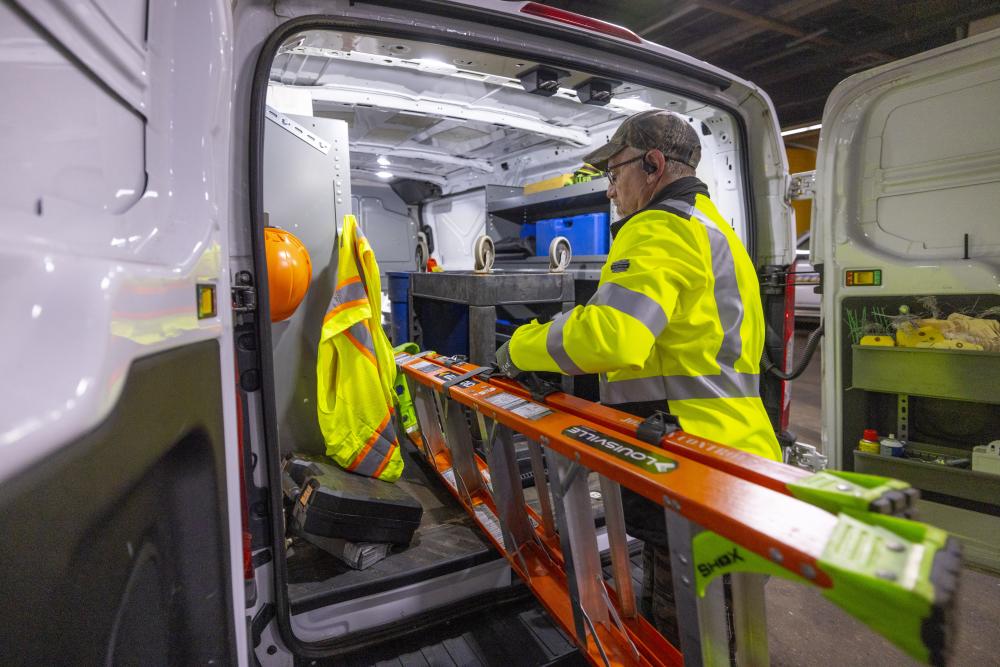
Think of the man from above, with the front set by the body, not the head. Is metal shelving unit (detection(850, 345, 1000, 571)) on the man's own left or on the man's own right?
on the man's own right

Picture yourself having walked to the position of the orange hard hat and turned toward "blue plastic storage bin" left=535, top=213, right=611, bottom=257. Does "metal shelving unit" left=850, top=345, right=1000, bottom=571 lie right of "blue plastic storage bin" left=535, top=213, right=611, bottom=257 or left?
right

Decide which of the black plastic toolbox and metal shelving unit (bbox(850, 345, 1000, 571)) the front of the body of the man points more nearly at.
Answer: the black plastic toolbox

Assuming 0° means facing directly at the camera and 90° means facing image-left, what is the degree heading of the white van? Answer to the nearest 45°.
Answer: approximately 135°

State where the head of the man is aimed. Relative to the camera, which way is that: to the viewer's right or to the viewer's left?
to the viewer's left

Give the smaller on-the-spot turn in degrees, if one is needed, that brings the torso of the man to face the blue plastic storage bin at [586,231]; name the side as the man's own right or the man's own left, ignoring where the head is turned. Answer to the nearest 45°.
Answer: approximately 45° to the man's own right

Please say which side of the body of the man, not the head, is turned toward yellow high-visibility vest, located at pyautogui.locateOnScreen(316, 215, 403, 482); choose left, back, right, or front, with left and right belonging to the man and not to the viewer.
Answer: front

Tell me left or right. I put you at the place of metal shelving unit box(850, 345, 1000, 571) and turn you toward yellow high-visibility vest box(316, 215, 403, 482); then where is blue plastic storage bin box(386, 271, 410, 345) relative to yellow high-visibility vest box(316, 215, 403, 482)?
right

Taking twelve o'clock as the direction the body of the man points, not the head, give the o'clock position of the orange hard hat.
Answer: The orange hard hat is roughly at 11 o'clock from the man.

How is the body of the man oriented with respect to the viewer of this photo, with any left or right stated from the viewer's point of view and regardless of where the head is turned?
facing away from the viewer and to the left of the viewer
